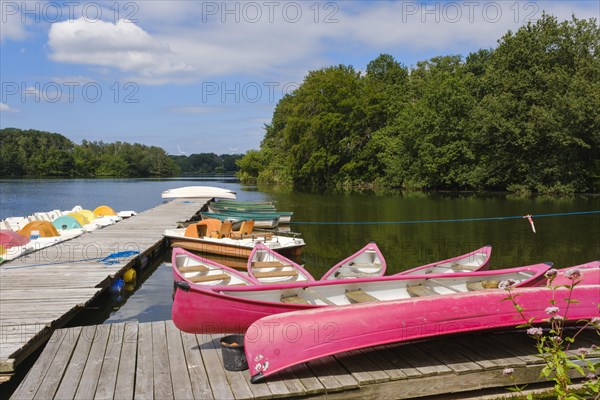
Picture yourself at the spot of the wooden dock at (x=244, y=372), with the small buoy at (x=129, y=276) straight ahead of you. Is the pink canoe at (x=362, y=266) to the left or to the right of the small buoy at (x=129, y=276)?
right

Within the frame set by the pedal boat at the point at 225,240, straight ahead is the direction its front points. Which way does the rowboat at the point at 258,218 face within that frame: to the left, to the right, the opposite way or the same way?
the same way

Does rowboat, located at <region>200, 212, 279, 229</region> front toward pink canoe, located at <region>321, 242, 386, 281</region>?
no
